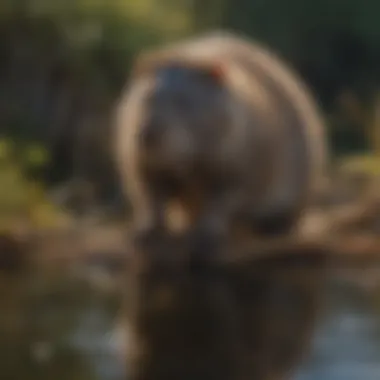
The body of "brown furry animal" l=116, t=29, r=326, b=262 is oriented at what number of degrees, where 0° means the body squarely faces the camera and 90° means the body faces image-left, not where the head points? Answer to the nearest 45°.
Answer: approximately 45°
